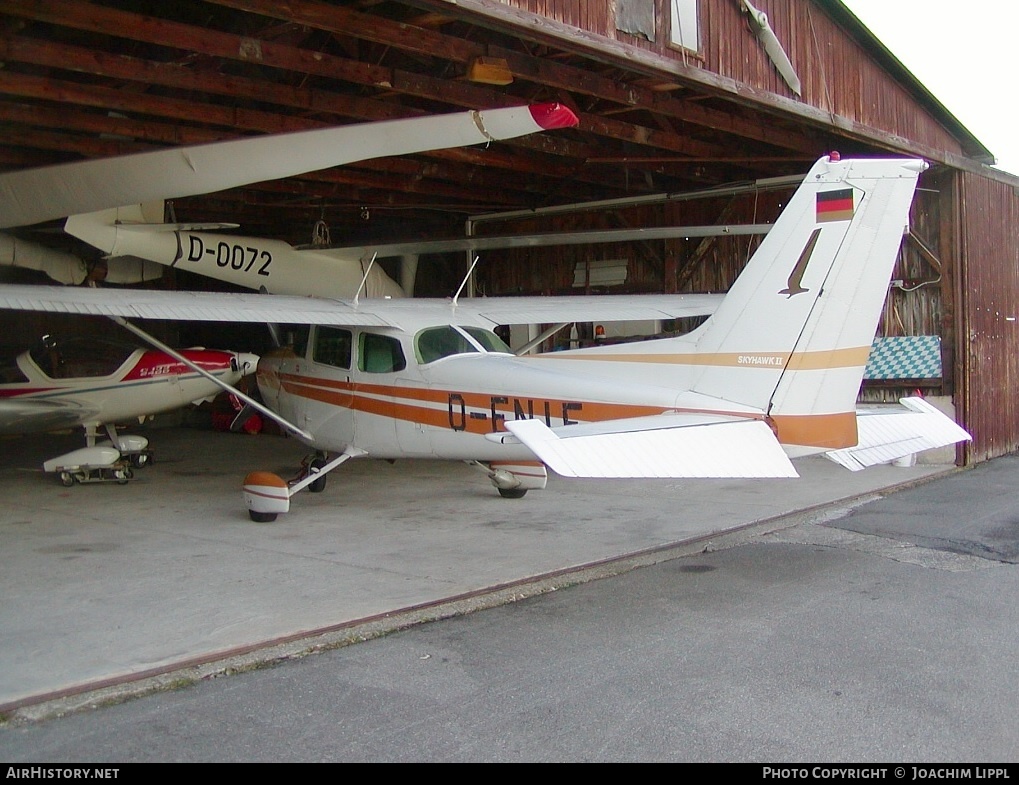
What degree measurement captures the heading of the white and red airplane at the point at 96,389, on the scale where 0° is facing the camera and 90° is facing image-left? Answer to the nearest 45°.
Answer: approximately 270°

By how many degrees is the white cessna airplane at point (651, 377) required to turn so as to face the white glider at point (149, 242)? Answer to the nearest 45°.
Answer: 0° — it already faces it

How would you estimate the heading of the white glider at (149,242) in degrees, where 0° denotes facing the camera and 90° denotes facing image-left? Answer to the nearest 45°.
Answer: approximately 270°

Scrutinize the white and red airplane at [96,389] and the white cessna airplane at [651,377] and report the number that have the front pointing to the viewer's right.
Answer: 1

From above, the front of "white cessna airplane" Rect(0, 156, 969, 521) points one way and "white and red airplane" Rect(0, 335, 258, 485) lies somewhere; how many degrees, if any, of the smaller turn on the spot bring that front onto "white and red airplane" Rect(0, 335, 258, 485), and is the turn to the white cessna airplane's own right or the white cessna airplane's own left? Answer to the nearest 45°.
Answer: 0° — it already faces it

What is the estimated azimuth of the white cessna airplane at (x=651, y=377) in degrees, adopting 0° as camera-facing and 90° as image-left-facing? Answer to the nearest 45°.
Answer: approximately 135°
